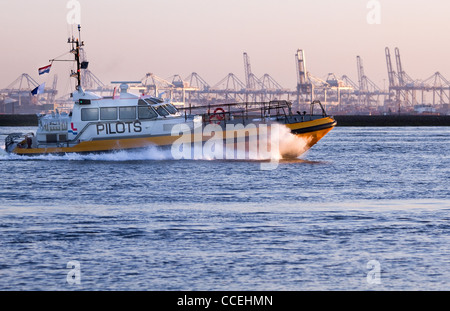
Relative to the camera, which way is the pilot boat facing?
to the viewer's right
